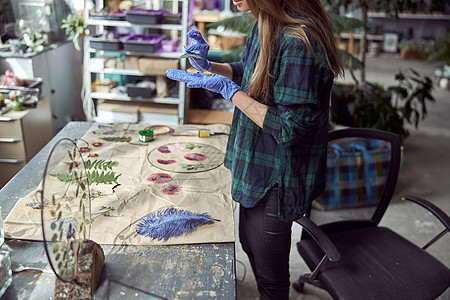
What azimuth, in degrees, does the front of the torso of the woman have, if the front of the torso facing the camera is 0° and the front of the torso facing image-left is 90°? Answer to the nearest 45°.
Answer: approximately 90°

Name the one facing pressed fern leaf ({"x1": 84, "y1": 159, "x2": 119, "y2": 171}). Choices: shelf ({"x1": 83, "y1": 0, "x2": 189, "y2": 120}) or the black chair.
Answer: the shelf

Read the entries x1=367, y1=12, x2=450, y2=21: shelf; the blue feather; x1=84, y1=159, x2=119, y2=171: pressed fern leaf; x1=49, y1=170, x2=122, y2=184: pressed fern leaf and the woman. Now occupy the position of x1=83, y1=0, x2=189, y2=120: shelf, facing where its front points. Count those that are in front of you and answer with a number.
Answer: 4

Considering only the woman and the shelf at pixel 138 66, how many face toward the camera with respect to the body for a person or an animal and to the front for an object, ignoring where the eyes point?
1

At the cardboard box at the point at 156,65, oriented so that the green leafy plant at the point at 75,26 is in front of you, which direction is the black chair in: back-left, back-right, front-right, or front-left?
back-left

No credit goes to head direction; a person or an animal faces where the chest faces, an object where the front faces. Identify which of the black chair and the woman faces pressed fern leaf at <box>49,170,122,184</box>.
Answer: the woman

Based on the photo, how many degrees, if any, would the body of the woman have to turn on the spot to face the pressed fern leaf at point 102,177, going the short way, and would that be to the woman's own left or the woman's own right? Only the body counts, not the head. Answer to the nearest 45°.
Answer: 0° — they already face it

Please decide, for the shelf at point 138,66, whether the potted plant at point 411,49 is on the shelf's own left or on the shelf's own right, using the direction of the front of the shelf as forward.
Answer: on the shelf's own left

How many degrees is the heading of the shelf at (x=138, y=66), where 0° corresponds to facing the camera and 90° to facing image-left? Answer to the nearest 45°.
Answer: approximately 0°

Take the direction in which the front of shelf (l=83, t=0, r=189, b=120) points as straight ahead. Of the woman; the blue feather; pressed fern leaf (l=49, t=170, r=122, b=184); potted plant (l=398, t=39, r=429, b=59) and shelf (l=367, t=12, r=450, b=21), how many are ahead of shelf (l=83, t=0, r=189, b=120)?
3

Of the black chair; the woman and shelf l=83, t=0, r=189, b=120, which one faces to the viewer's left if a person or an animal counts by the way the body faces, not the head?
the woman
